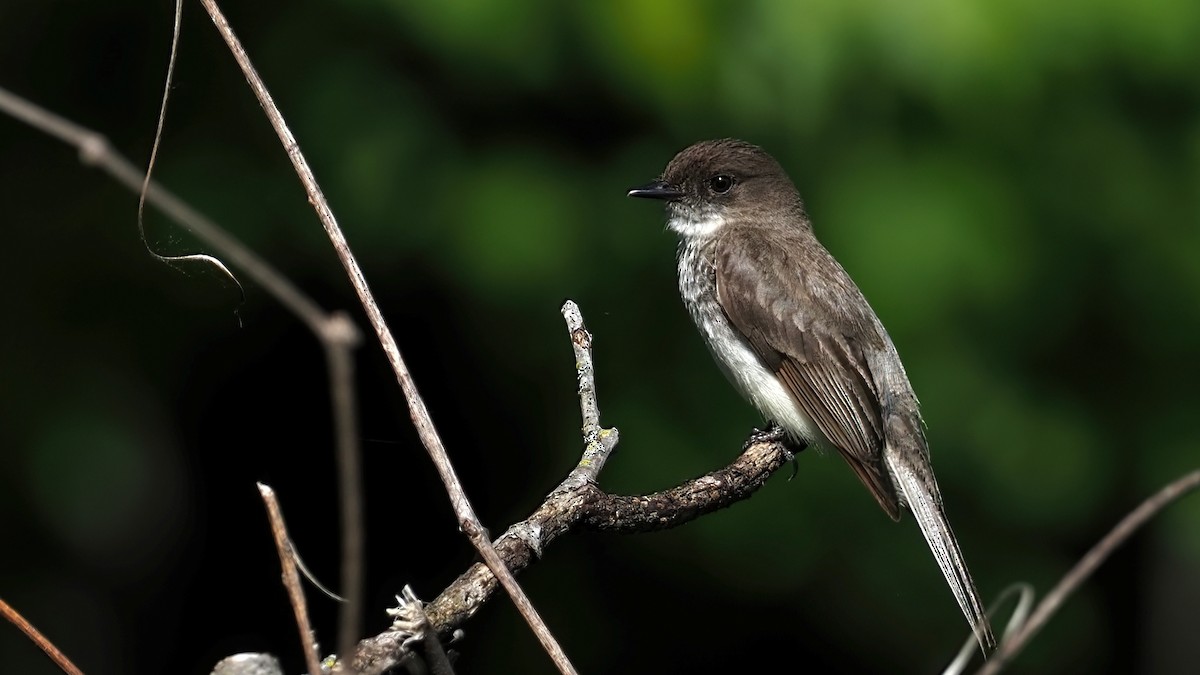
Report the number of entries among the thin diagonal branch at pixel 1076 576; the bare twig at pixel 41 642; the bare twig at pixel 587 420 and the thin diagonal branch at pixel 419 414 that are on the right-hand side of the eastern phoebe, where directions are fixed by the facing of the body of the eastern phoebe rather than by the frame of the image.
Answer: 0

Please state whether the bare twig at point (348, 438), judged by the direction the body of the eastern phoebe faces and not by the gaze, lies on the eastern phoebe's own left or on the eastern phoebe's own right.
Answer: on the eastern phoebe's own left

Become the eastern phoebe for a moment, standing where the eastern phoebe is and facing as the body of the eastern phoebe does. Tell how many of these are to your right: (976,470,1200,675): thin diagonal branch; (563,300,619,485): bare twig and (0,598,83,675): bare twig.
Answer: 0

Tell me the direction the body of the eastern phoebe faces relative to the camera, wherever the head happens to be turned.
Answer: to the viewer's left

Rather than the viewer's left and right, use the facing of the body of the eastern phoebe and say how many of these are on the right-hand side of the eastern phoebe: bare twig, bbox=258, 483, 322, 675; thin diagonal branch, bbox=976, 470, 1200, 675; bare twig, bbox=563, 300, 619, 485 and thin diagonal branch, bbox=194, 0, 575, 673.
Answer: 0

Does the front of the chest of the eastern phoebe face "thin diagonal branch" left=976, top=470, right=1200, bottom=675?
no

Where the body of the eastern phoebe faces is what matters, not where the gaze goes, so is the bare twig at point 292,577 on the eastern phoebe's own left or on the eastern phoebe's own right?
on the eastern phoebe's own left
